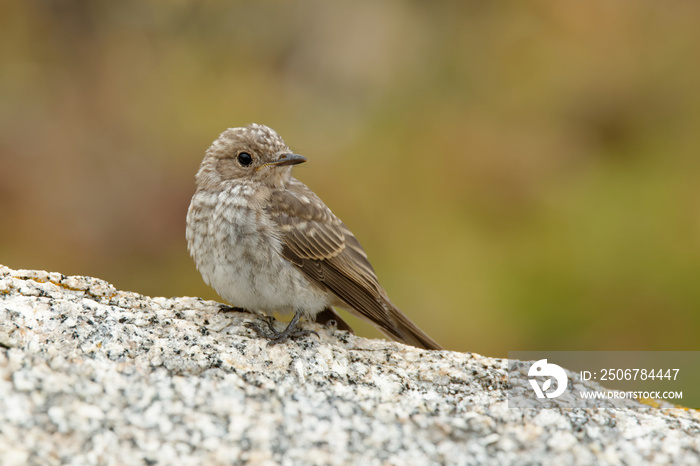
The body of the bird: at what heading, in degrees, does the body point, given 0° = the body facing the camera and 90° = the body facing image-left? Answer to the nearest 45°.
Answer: approximately 45°
